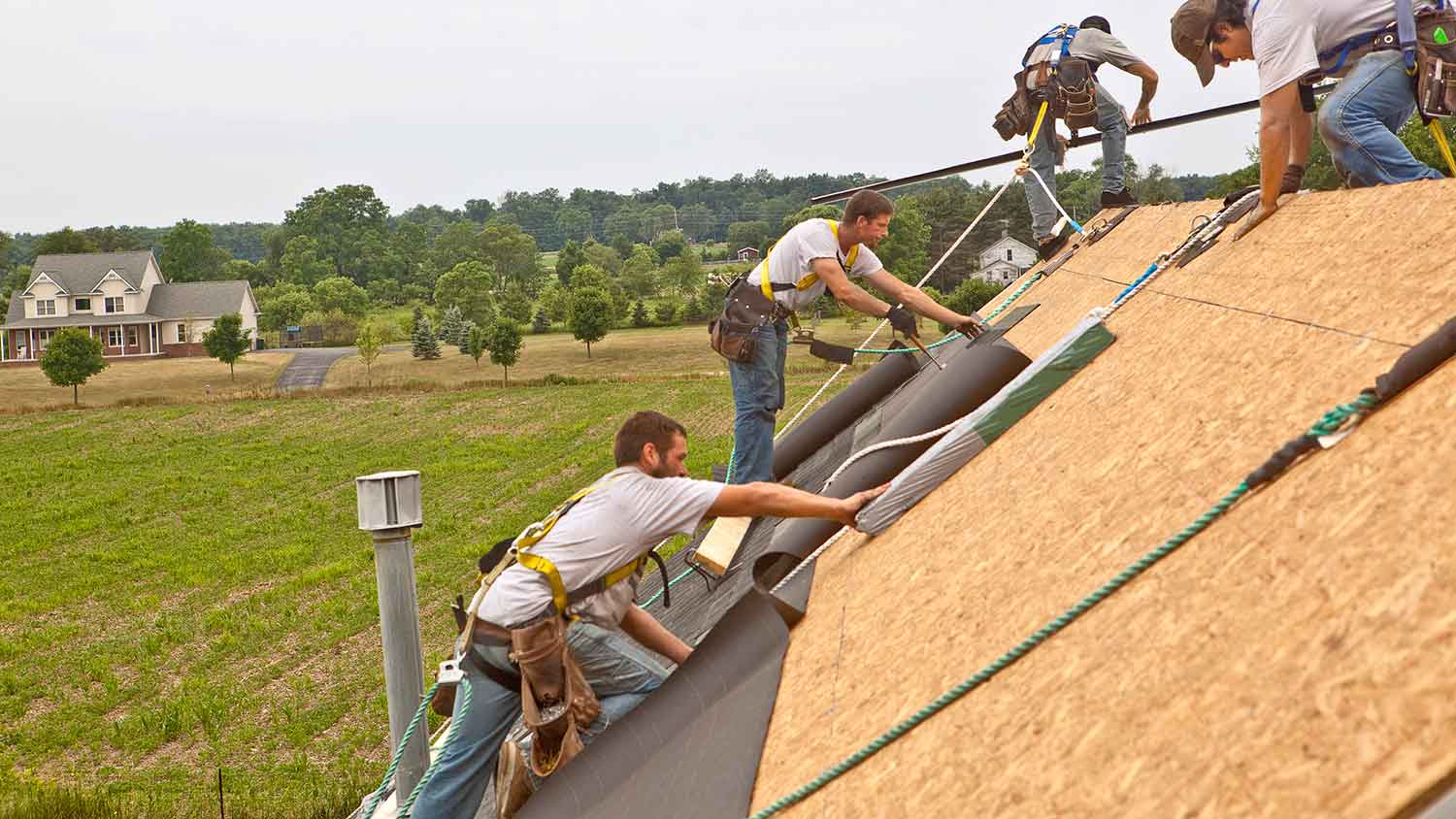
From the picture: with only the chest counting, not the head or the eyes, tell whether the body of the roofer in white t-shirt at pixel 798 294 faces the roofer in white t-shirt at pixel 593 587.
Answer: no

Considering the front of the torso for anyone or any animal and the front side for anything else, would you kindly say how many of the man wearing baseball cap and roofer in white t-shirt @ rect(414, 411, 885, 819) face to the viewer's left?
1

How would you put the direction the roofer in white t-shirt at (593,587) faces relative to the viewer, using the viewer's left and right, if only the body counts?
facing to the right of the viewer

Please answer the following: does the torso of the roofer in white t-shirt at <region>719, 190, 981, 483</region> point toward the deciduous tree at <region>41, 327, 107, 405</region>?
no

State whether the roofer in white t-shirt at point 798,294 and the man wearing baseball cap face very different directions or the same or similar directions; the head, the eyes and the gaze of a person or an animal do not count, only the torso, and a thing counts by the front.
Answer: very different directions

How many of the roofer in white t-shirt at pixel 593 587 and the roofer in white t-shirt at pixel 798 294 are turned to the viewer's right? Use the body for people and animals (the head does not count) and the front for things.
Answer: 2

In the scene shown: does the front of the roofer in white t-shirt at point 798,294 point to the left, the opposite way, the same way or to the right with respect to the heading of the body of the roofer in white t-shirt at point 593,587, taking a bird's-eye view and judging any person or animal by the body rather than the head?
the same way

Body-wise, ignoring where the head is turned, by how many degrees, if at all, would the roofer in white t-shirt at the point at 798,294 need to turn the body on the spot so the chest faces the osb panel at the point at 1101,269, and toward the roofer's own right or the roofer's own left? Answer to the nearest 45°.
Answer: approximately 45° to the roofer's own left

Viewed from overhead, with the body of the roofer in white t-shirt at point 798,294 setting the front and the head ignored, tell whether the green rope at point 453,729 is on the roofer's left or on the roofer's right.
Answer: on the roofer's right

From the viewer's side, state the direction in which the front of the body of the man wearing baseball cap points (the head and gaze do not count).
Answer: to the viewer's left

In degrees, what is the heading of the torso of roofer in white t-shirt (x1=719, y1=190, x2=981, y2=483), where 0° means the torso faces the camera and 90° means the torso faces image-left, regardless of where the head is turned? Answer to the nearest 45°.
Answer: approximately 270°

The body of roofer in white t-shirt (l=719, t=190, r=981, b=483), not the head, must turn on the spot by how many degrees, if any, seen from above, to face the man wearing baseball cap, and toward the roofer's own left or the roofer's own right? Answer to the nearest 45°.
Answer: approximately 45° to the roofer's own right
